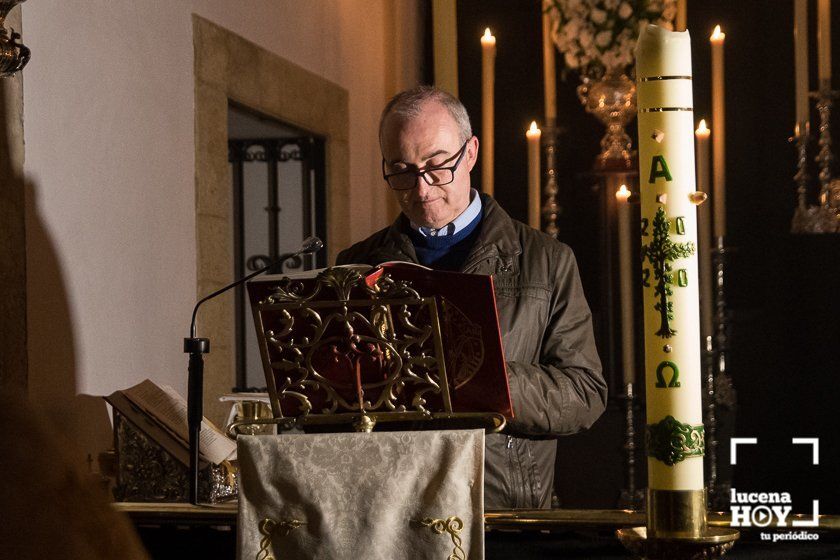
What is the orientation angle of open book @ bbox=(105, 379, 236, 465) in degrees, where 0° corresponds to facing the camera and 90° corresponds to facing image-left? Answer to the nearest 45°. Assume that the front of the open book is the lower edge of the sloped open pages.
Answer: approximately 315°

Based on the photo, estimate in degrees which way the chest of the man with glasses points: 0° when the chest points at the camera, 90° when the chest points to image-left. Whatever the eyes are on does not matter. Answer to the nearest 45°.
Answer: approximately 45°

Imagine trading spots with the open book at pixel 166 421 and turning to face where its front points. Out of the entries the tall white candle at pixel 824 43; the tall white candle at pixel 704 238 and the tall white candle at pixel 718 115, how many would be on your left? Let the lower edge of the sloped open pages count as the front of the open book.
3

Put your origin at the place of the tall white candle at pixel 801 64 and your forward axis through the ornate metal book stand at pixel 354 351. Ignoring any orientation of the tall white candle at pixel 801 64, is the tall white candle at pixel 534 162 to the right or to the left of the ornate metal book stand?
right

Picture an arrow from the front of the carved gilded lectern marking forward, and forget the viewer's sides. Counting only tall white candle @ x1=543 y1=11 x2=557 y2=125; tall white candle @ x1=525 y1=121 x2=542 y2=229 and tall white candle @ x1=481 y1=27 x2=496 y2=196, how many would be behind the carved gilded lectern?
3

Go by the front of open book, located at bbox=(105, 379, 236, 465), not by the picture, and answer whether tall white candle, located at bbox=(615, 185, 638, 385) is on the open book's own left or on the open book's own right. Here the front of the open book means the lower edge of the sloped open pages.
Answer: on the open book's own left
